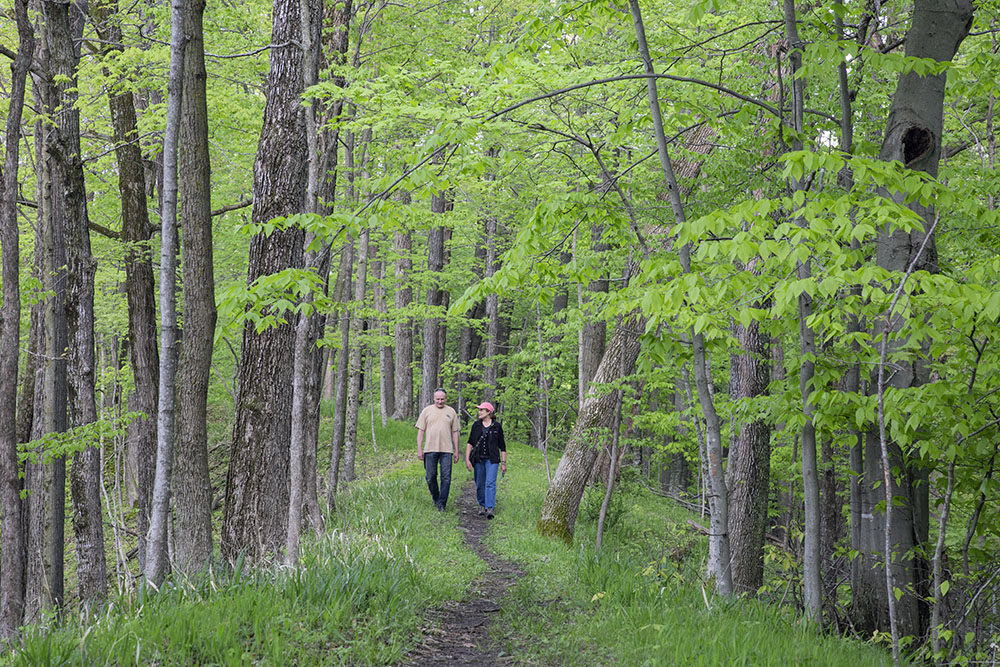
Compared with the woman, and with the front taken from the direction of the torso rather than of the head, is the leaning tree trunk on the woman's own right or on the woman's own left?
on the woman's own left

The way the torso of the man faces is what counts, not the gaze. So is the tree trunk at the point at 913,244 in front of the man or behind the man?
in front

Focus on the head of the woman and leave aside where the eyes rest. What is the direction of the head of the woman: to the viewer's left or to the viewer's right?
to the viewer's left

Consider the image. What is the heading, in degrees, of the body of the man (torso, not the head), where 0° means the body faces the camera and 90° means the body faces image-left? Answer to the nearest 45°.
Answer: approximately 0°

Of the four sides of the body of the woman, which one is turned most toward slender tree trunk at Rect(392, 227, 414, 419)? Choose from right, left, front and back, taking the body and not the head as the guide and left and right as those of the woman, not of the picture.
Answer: back

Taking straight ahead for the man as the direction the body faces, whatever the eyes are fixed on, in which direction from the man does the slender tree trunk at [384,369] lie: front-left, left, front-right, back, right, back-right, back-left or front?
back

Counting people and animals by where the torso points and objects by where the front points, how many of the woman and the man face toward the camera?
2
